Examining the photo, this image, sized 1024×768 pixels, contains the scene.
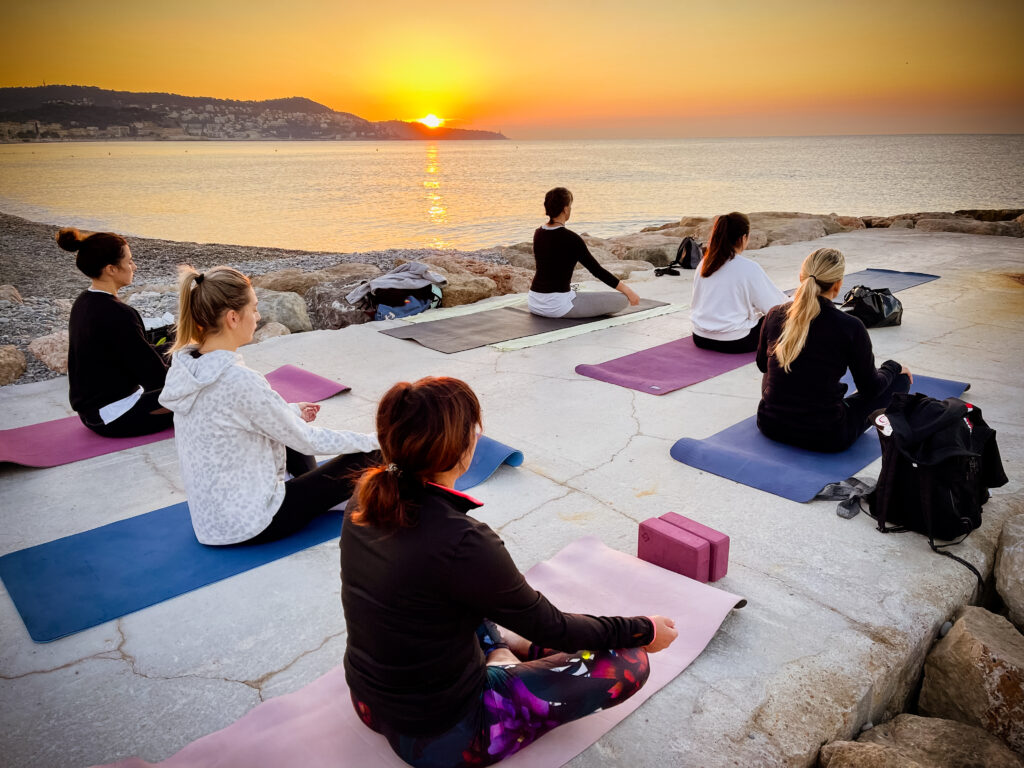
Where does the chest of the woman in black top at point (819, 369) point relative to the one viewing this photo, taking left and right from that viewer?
facing away from the viewer and to the right of the viewer

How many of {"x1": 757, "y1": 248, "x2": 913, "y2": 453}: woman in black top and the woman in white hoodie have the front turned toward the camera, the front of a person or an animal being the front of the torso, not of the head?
0

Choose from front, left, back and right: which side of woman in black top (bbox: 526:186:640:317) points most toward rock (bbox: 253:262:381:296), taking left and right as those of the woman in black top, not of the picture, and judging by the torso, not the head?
left

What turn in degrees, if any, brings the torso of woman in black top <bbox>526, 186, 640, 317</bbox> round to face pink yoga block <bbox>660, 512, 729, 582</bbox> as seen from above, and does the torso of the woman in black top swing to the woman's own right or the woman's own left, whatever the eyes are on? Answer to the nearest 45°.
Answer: approximately 135° to the woman's own right

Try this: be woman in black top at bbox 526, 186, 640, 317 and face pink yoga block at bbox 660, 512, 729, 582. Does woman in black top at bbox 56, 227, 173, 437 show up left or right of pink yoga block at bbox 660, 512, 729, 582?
right

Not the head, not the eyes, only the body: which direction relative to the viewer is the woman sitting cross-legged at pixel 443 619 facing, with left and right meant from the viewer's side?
facing away from the viewer and to the right of the viewer

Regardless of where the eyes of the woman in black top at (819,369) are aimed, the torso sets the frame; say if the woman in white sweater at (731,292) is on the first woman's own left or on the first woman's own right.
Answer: on the first woman's own left

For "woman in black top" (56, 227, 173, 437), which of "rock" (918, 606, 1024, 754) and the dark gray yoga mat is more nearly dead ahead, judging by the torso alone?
the dark gray yoga mat

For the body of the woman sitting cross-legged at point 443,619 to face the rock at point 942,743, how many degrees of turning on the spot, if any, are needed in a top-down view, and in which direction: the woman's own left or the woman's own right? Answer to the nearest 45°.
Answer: approximately 45° to the woman's own right

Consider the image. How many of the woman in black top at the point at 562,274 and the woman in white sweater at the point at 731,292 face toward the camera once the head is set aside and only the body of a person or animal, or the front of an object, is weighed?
0

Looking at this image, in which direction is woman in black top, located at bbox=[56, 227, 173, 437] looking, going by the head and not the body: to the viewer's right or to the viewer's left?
to the viewer's right

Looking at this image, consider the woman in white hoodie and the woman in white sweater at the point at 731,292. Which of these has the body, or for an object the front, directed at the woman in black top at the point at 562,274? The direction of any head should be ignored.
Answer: the woman in white hoodie

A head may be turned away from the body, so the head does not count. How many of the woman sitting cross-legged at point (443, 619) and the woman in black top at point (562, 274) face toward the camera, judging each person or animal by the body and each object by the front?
0
